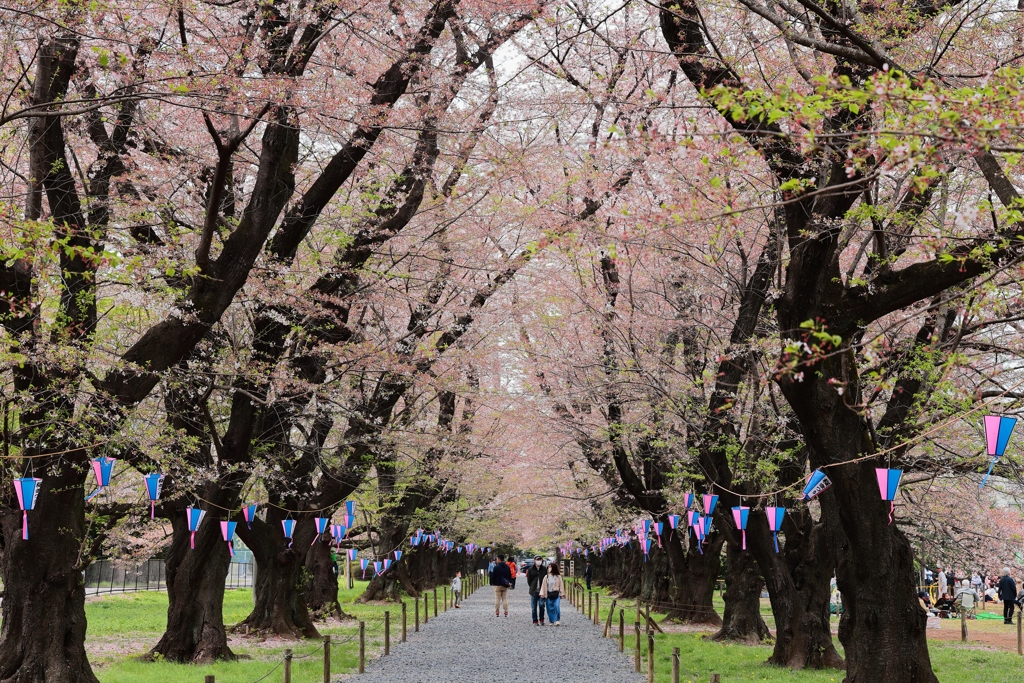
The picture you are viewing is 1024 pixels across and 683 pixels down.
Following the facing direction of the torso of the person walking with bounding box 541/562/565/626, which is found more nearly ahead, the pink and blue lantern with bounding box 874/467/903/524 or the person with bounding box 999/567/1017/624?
the pink and blue lantern

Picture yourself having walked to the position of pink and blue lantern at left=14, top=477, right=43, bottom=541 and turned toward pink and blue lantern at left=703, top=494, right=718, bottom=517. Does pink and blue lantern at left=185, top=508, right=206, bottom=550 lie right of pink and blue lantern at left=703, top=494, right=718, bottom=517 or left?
left

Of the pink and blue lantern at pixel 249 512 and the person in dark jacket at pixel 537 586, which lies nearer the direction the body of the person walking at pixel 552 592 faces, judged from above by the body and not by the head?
the pink and blue lantern

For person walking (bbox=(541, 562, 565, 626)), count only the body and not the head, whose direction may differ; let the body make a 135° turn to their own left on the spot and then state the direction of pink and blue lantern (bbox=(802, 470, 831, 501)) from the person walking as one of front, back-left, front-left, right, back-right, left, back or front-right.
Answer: back-right

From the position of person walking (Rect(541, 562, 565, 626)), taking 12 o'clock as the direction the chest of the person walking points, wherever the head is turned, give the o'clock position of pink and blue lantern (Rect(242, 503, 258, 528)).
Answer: The pink and blue lantern is roughly at 1 o'clock from the person walking.

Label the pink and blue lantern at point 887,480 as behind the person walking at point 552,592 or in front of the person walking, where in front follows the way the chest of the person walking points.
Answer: in front

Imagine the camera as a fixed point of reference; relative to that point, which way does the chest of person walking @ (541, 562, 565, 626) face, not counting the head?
toward the camera

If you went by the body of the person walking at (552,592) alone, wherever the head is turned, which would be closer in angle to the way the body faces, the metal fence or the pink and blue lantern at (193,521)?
the pink and blue lantern

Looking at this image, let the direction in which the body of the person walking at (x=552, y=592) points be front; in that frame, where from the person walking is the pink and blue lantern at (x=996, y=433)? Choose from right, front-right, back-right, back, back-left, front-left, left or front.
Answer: front

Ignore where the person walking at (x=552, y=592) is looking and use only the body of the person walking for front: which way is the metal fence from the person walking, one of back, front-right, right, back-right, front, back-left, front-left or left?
back-right

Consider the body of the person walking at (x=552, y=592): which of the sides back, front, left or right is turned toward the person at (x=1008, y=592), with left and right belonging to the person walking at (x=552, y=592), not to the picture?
left
